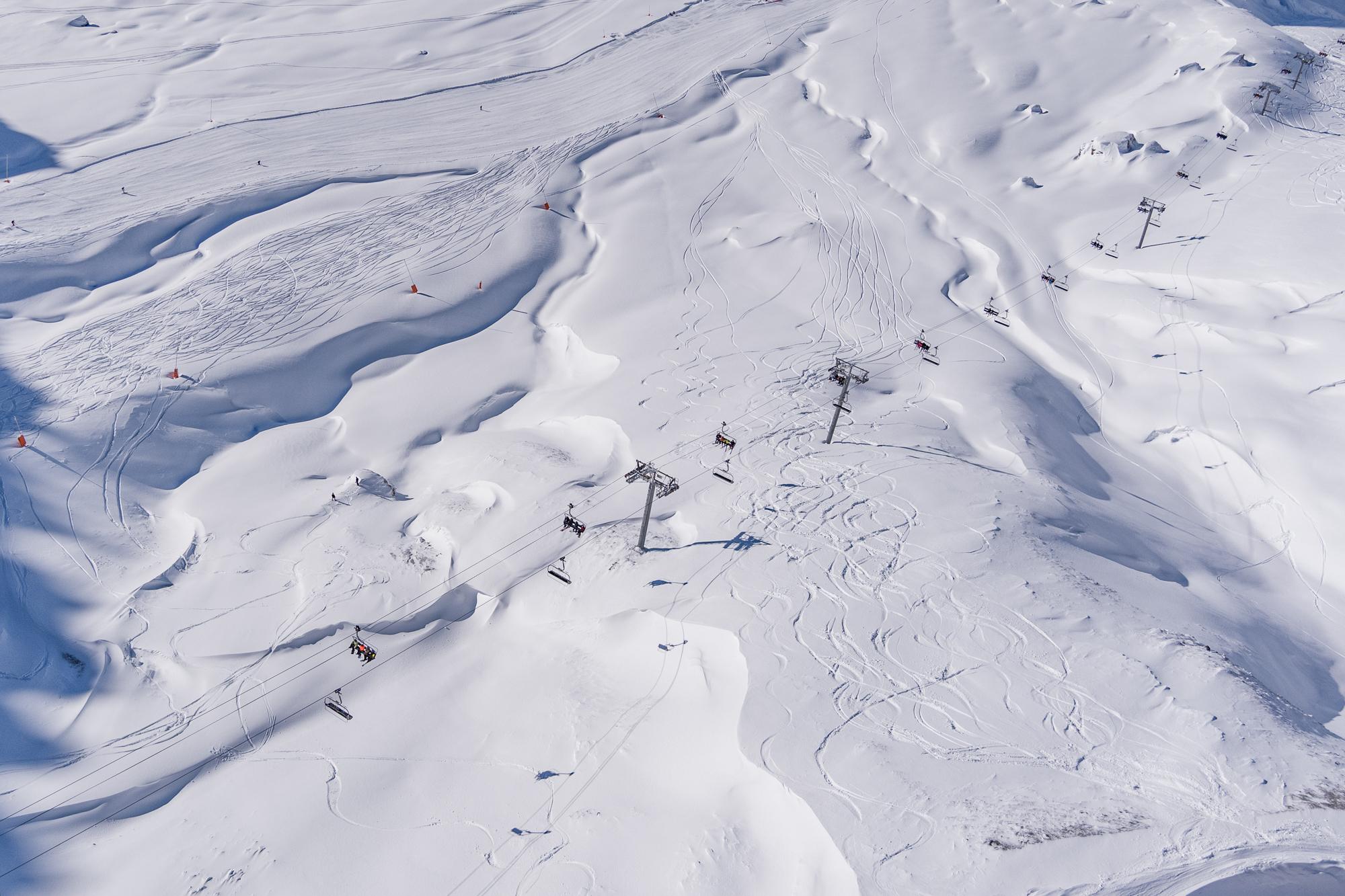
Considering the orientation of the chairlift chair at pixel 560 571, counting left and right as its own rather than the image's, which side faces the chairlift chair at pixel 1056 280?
back

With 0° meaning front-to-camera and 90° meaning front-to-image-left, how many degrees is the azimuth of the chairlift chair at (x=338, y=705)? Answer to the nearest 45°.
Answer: approximately 45°

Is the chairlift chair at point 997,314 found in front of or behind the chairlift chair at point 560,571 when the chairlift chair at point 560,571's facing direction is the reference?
behind

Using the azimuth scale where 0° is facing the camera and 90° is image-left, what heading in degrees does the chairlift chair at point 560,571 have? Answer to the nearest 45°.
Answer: approximately 45°

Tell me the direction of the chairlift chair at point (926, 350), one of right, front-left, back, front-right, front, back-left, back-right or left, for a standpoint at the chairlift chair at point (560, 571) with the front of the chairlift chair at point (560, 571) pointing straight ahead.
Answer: back

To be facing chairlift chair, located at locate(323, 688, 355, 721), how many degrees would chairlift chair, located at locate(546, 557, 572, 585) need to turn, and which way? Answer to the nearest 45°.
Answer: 0° — it already faces it

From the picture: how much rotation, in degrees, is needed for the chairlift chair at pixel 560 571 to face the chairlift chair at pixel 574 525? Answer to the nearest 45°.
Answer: approximately 180°
